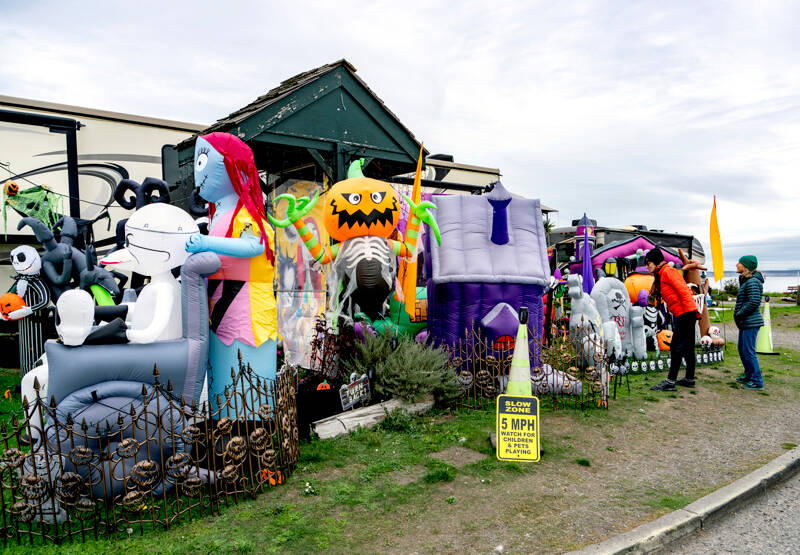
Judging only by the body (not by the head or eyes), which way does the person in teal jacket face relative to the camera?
to the viewer's left

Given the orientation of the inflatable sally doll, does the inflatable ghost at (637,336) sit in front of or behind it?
behind

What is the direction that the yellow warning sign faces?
toward the camera

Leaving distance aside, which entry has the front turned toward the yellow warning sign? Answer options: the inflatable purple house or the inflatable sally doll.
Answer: the inflatable purple house

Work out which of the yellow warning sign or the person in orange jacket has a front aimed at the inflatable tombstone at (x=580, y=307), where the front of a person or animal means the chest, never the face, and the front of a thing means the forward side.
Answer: the person in orange jacket

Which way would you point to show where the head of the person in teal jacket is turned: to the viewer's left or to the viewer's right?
to the viewer's left

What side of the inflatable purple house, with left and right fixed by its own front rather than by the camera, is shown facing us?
front
